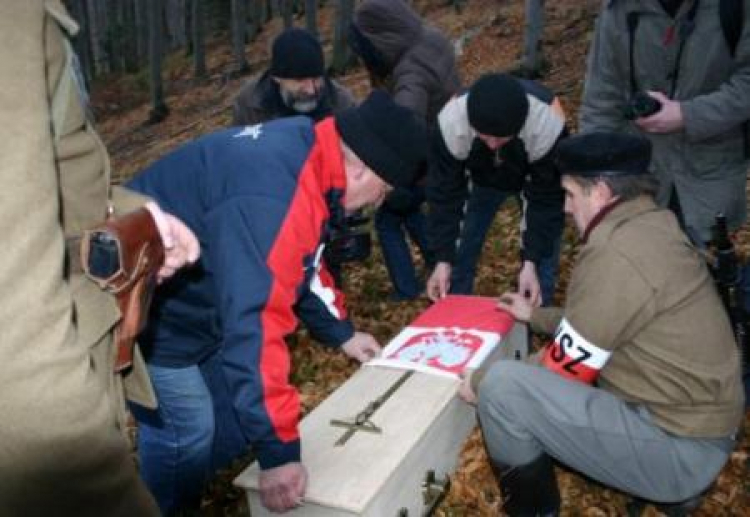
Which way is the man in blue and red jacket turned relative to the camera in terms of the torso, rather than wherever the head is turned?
to the viewer's right

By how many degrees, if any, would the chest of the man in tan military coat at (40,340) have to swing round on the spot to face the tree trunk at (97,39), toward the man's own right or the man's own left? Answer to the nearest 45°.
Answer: approximately 90° to the man's own left

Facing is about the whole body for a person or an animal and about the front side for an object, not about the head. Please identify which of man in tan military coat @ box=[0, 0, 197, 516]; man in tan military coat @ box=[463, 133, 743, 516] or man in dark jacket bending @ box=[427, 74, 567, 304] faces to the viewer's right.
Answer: man in tan military coat @ box=[0, 0, 197, 516]

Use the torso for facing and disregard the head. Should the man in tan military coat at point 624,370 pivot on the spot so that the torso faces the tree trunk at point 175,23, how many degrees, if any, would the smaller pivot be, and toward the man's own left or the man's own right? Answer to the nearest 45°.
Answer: approximately 45° to the man's own right

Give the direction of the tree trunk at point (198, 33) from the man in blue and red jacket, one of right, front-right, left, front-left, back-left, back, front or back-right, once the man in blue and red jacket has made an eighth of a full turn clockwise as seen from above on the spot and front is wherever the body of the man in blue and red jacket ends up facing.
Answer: back-left

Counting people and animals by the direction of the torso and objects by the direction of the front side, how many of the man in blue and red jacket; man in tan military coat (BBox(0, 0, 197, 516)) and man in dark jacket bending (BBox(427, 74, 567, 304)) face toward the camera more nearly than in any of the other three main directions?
1

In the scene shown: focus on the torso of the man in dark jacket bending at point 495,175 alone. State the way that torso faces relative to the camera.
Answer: toward the camera

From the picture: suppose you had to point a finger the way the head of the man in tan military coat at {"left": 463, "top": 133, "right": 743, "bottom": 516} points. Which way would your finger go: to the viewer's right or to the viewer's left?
to the viewer's left

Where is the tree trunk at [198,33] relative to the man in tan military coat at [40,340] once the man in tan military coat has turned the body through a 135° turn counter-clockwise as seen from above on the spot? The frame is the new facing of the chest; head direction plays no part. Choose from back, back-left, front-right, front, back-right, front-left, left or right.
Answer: front-right

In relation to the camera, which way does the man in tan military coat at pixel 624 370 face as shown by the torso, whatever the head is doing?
to the viewer's left

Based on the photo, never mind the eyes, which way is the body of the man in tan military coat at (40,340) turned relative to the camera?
to the viewer's right

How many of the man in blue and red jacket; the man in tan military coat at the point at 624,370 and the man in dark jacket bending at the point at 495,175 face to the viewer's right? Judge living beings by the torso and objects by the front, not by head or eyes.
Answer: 1

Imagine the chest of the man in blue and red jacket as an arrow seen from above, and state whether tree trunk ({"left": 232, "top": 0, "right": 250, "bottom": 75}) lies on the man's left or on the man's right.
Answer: on the man's left

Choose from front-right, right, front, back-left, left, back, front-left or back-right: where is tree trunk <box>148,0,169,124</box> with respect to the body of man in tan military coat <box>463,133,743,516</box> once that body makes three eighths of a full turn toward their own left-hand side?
back

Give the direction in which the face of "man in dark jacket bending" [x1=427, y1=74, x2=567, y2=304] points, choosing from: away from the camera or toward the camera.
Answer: toward the camera

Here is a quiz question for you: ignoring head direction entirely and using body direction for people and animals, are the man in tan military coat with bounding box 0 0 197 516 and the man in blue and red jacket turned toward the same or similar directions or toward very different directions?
same or similar directions
